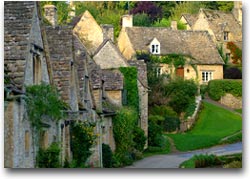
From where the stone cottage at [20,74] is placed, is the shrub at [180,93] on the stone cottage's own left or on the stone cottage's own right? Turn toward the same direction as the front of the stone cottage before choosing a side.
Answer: on the stone cottage's own left

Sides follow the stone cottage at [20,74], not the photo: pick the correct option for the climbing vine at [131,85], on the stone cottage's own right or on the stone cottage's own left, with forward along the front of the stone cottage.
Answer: on the stone cottage's own left

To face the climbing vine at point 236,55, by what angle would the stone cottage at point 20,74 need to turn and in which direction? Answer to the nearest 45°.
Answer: approximately 45° to its left

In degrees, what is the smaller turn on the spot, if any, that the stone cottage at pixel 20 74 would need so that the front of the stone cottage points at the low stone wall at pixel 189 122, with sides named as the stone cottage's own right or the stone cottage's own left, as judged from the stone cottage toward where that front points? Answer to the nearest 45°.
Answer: approximately 45° to the stone cottage's own left

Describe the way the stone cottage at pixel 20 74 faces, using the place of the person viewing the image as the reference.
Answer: facing to the right of the viewer

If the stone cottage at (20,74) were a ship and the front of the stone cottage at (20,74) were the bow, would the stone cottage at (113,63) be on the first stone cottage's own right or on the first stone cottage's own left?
on the first stone cottage's own left
